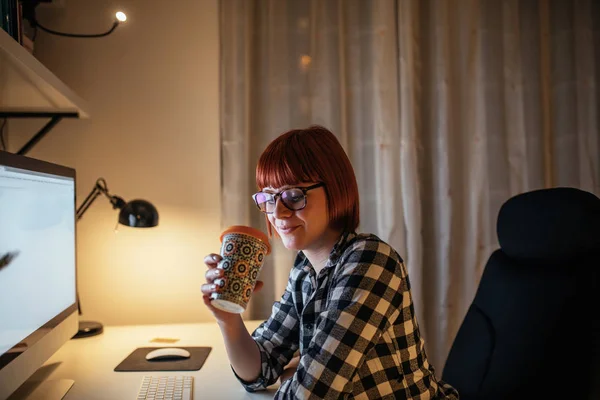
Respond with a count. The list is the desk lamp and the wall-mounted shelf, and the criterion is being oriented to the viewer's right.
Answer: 2

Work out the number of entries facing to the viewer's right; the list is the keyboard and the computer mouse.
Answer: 1

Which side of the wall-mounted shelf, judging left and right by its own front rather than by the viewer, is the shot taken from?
right

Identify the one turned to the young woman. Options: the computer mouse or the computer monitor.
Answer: the computer monitor

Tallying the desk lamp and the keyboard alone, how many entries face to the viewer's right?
2

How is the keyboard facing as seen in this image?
to the viewer's right

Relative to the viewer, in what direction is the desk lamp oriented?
to the viewer's right

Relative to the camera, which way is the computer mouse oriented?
to the viewer's left
